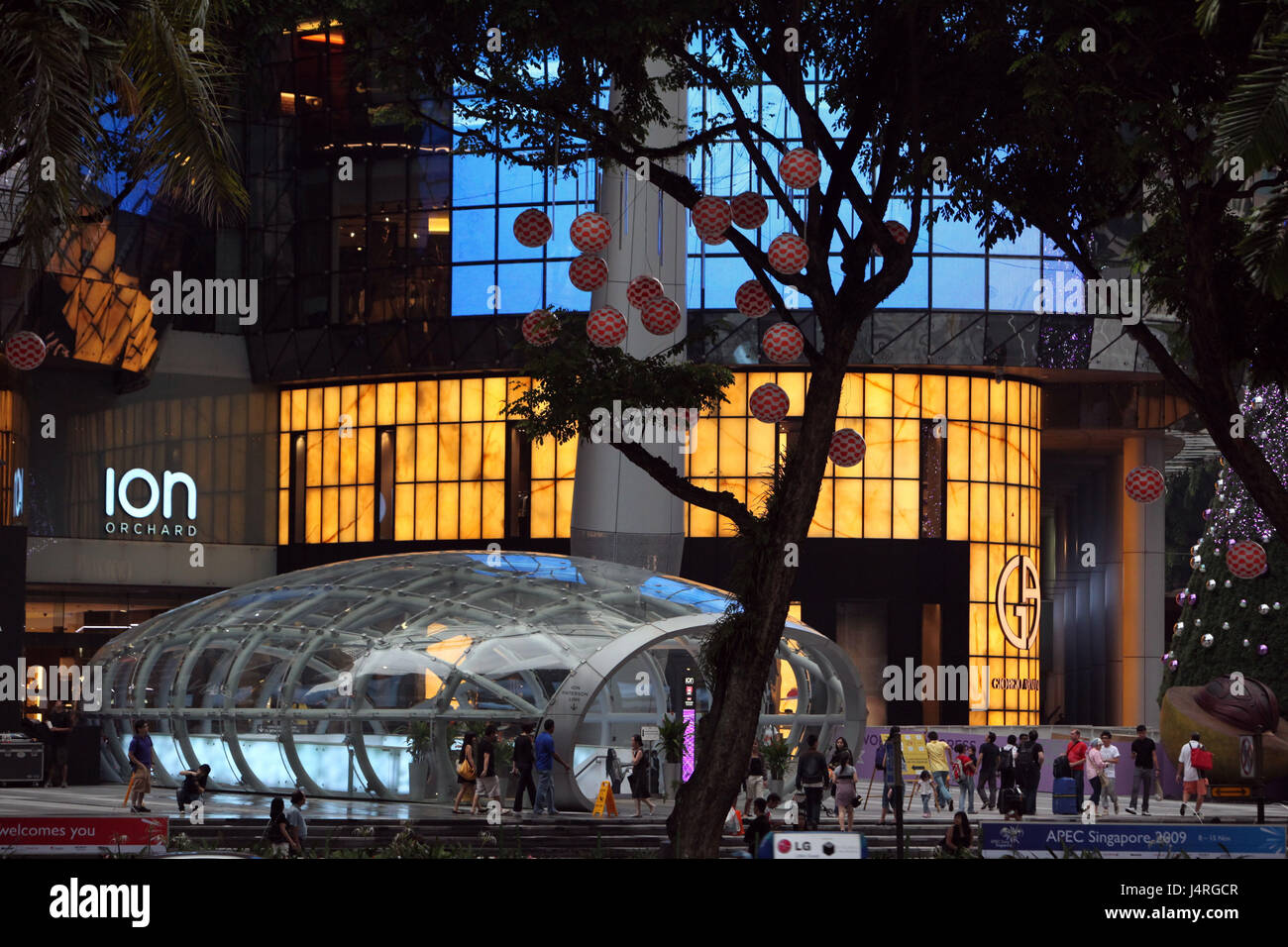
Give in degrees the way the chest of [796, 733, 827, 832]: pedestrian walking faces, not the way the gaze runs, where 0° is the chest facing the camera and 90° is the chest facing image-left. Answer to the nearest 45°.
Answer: approximately 180°

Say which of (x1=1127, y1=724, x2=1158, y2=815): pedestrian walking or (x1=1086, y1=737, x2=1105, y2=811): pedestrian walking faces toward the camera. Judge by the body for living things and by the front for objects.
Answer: (x1=1127, y1=724, x2=1158, y2=815): pedestrian walking

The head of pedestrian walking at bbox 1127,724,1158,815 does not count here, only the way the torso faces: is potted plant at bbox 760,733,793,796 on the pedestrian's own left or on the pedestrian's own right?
on the pedestrian's own right

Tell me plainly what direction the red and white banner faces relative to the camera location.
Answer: facing the viewer

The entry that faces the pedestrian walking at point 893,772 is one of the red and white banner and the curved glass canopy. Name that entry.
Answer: the curved glass canopy

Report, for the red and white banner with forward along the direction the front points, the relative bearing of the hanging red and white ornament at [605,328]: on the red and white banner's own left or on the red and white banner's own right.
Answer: on the red and white banner's own left

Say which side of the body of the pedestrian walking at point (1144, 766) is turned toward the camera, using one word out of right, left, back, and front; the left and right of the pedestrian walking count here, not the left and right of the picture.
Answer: front

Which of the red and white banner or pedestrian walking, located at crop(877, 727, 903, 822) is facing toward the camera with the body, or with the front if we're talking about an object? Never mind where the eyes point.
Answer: the red and white banner

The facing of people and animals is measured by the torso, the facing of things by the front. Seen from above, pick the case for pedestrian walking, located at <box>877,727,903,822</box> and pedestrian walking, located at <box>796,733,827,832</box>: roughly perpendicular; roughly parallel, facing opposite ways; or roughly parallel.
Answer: roughly parallel

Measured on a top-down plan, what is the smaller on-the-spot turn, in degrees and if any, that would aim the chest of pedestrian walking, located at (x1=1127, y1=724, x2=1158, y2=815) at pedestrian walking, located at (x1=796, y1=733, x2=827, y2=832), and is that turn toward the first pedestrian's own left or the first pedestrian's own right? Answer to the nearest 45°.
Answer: approximately 45° to the first pedestrian's own right

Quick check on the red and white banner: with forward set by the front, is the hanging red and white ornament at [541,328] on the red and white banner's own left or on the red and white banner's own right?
on the red and white banner's own left
